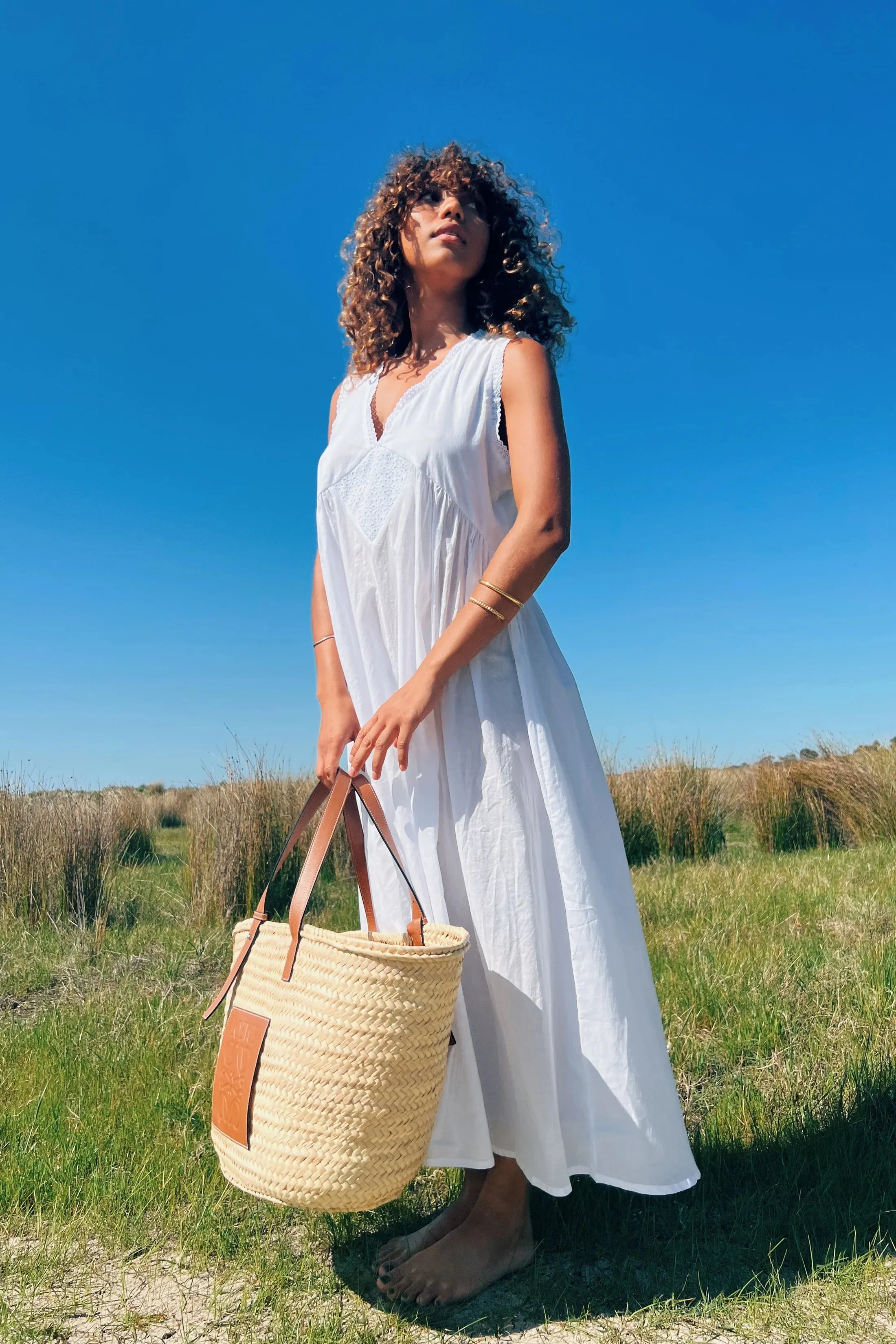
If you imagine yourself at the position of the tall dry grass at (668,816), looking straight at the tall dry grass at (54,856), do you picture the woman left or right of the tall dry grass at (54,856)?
left

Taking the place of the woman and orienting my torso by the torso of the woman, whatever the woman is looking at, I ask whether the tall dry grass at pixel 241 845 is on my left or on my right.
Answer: on my right

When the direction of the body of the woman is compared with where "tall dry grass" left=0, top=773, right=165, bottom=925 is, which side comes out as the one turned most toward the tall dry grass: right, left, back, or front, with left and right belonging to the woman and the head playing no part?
right

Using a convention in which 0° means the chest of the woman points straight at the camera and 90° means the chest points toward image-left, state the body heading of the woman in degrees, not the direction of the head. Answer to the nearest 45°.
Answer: approximately 45°

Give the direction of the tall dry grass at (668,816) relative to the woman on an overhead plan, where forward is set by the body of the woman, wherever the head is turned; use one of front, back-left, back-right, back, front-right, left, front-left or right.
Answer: back-right

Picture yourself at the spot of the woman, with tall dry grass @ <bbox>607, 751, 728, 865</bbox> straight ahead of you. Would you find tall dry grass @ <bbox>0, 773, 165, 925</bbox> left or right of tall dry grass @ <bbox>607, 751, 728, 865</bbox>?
left
